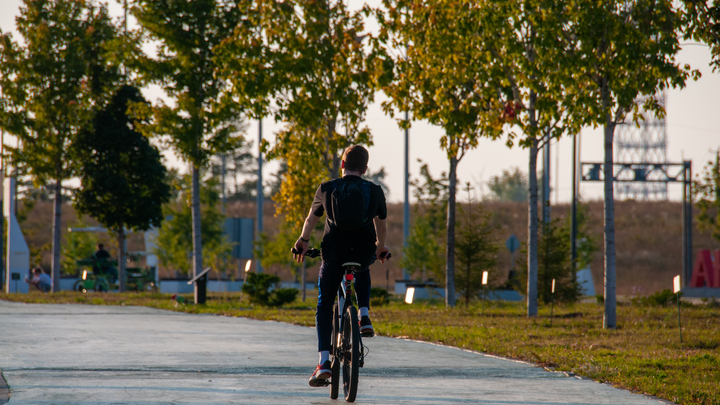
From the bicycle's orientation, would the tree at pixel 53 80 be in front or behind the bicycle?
in front

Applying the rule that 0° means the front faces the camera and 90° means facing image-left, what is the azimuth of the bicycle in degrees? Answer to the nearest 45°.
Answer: approximately 180°

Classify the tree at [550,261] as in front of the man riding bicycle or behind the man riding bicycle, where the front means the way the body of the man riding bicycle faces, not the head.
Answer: in front

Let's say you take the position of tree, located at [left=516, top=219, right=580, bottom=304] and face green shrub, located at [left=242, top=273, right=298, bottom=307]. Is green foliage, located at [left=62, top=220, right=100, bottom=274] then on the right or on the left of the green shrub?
right

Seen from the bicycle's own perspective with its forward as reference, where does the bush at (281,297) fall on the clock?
The bush is roughly at 12 o'clock from the bicycle.

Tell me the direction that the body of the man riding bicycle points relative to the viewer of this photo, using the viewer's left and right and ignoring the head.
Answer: facing away from the viewer

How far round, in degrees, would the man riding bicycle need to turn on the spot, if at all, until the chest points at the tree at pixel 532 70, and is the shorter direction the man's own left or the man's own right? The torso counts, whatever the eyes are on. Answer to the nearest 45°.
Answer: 0° — they already face it

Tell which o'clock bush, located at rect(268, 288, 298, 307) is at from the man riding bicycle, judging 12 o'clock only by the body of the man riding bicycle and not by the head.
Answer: The bush is roughly at 12 o'clock from the man riding bicycle.

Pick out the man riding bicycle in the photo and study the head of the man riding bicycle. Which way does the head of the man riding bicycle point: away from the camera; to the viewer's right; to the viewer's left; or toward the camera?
away from the camera

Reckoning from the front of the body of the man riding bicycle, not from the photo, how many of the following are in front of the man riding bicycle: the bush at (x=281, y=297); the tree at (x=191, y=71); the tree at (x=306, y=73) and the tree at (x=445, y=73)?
4

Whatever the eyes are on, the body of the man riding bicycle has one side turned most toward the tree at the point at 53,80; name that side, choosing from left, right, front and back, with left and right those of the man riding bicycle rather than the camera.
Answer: front

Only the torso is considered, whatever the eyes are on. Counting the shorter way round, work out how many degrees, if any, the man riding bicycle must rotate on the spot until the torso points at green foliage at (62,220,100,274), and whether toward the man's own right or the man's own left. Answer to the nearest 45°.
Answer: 0° — they already face it
